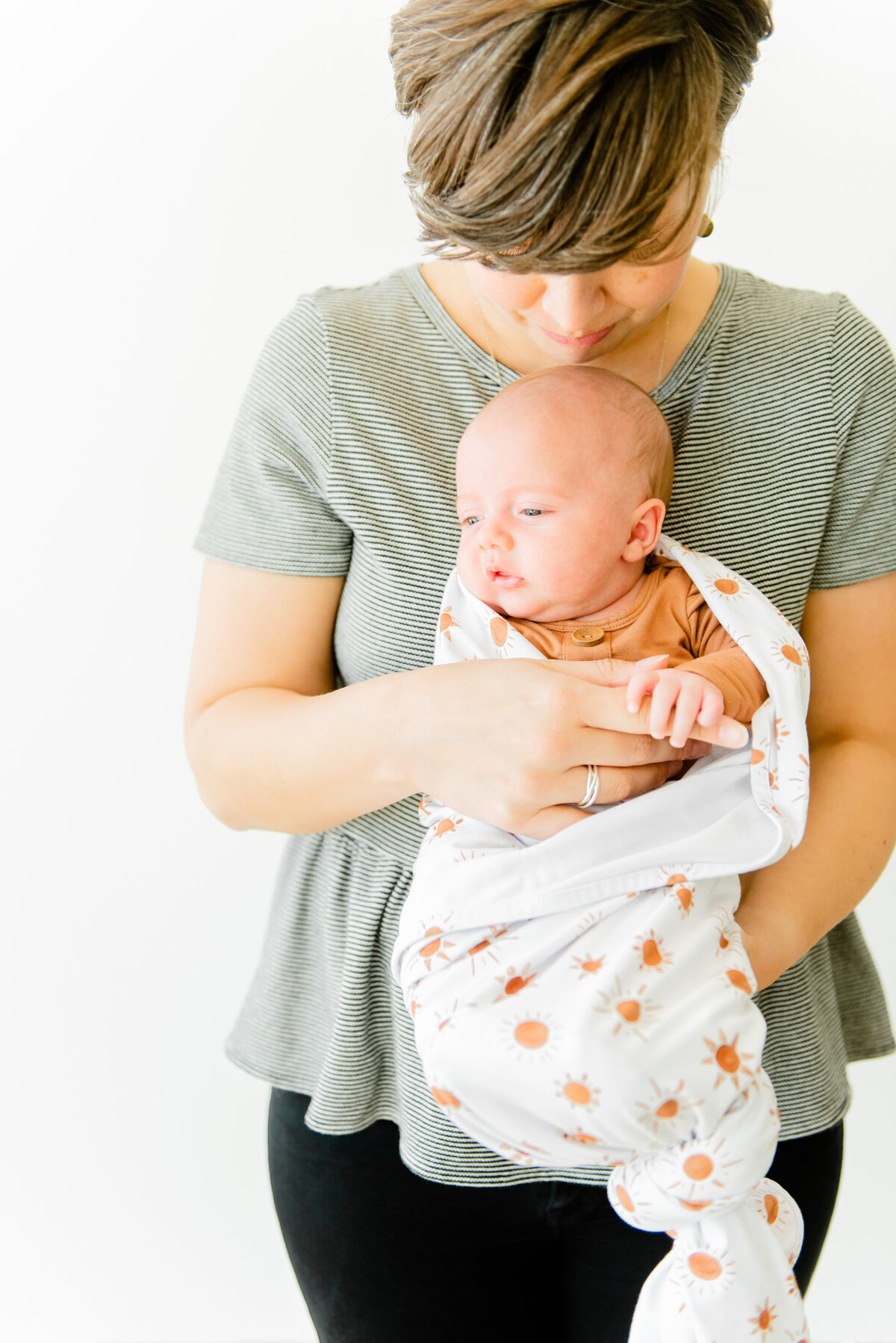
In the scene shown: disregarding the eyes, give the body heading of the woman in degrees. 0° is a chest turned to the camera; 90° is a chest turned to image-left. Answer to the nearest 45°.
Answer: approximately 0°
